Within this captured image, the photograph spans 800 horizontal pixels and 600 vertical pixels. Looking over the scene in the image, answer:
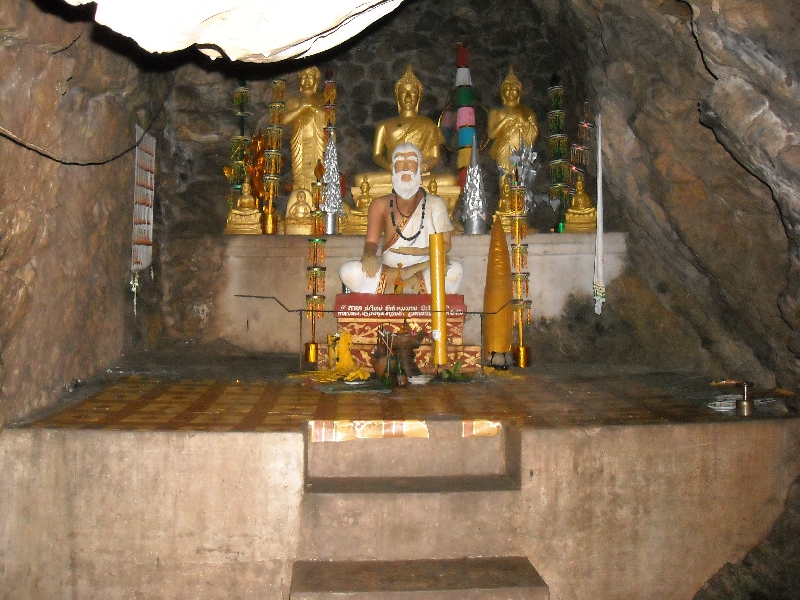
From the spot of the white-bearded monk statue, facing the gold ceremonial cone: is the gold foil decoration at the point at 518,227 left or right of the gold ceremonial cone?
left

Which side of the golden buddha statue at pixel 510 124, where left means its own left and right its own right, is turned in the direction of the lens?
front

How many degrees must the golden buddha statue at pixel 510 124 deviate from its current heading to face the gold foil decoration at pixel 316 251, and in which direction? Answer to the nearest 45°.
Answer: approximately 45° to its right

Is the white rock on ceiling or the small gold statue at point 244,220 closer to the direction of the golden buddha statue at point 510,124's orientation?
the white rock on ceiling

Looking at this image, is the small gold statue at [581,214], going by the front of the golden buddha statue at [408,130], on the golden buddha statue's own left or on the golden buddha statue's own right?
on the golden buddha statue's own left

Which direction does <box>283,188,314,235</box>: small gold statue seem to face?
toward the camera

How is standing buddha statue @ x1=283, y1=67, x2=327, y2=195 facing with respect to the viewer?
toward the camera

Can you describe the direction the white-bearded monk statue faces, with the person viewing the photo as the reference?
facing the viewer
